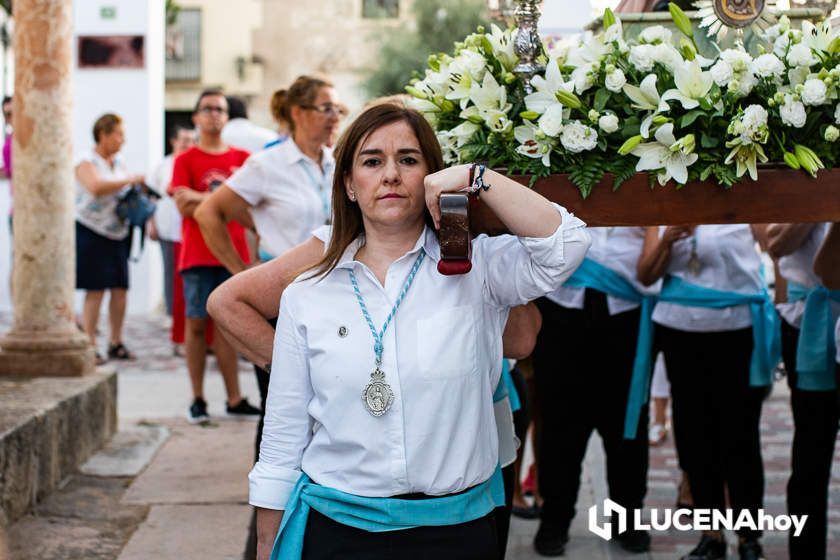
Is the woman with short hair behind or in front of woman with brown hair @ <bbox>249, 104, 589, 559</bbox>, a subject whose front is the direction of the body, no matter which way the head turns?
behind

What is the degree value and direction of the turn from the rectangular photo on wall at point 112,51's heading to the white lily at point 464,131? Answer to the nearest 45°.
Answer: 0° — it already faces it

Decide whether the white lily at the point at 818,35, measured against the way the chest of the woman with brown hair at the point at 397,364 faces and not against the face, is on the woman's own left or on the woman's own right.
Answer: on the woman's own left

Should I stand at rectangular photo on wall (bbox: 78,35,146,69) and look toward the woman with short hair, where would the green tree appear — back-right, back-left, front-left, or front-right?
back-left

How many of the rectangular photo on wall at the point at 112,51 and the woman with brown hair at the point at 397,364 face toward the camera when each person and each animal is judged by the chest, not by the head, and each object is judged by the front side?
2

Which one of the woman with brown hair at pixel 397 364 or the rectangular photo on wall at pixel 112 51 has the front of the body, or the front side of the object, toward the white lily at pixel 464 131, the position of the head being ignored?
the rectangular photo on wall

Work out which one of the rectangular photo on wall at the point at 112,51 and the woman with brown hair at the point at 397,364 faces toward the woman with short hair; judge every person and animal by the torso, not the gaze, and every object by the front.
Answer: the rectangular photo on wall

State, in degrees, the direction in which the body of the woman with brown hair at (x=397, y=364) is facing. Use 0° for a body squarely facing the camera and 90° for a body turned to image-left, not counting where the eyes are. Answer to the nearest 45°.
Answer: approximately 0°

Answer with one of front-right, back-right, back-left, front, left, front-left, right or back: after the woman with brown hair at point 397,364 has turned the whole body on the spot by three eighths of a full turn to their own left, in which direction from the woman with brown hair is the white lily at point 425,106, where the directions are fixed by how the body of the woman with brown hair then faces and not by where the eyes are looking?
front-left
